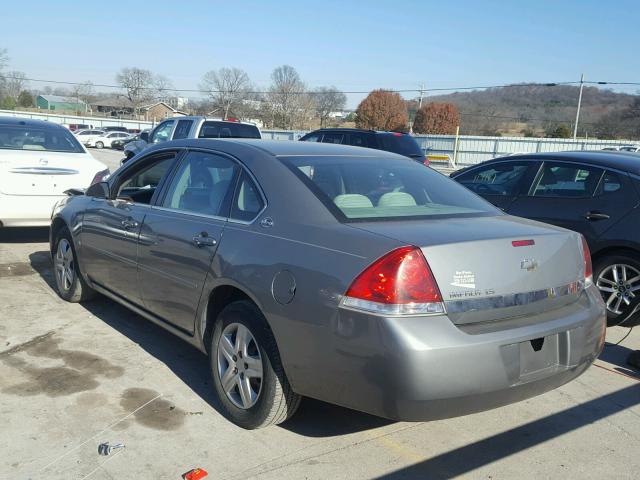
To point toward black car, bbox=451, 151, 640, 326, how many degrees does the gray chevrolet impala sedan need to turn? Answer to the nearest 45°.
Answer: approximately 90° to its right

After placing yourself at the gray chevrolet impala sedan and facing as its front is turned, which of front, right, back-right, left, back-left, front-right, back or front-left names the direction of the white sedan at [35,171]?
front

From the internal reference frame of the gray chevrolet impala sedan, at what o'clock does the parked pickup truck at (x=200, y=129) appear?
The parked pickup truck is roughly at 1 o'clock from the gray chevrolet impala sedan.

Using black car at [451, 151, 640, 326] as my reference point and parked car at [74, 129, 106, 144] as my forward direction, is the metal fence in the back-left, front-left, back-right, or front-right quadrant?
front-right

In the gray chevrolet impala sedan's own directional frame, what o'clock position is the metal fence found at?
The metal fence is roughly at 2 o'clock from the gray chevrolet impala sedan.

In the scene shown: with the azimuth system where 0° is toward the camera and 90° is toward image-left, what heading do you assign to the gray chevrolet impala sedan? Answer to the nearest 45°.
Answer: approximately 135°

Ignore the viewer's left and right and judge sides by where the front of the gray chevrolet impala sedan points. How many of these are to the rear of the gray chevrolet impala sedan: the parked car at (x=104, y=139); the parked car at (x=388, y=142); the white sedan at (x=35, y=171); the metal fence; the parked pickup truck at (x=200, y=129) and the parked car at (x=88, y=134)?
0

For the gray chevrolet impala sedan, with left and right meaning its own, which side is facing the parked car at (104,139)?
front

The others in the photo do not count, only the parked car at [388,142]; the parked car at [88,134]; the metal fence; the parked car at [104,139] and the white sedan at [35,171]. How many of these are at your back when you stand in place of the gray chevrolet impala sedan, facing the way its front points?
0

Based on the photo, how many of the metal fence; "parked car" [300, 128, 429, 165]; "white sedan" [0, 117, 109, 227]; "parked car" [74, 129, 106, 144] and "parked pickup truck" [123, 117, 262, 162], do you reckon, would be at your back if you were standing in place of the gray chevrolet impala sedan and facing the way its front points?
0

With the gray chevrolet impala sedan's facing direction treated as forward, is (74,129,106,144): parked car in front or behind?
in front

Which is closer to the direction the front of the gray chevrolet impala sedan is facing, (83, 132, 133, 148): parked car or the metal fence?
the parked car

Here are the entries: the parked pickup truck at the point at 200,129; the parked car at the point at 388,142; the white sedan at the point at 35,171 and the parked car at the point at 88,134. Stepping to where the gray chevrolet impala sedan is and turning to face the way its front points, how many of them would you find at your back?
0

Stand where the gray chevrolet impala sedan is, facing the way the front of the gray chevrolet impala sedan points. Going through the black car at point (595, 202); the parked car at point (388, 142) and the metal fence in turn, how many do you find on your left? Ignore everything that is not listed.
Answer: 0

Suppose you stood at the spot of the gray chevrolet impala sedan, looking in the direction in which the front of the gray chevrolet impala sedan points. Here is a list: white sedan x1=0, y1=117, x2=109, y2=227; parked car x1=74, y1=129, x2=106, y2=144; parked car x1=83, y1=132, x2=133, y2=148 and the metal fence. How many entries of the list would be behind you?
0

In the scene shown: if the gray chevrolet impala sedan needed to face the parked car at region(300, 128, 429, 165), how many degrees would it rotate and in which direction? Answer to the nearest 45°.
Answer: approximately 45° to its right
